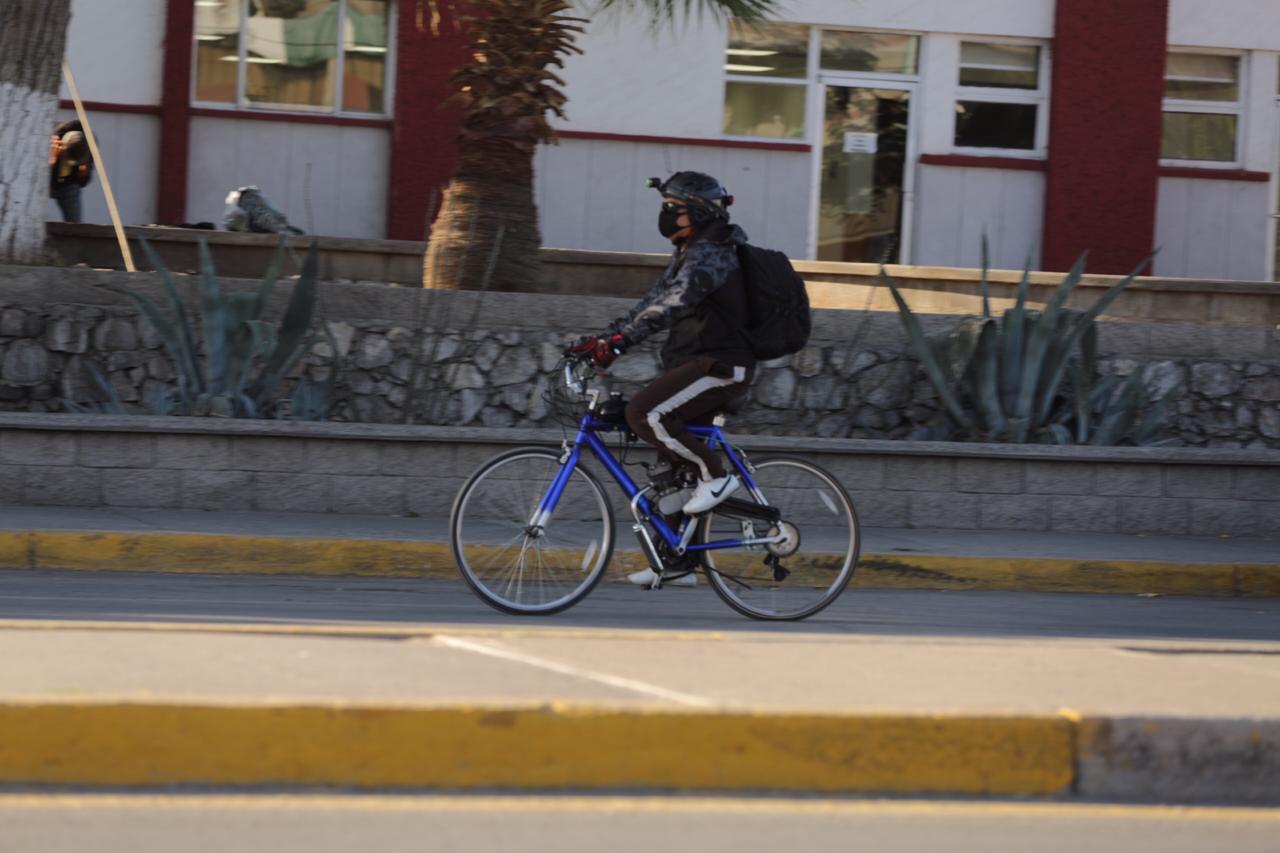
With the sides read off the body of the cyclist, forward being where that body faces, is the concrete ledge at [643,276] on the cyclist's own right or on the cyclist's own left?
on the cyclist's own right

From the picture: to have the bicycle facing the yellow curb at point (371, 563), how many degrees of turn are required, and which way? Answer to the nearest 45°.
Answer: approximately 45° to its right

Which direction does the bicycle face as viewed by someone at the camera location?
facing to the left of the viewer

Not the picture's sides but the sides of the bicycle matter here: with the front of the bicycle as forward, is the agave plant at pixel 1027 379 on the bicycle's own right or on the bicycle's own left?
on the bicycle's own right

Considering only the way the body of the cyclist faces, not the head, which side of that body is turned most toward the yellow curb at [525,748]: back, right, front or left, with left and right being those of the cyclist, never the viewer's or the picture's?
left

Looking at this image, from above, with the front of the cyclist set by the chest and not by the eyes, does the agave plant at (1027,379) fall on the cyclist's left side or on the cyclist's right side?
on the cyclist's right side

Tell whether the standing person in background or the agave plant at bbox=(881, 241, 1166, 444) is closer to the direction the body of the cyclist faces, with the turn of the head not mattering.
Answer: the standing person in background

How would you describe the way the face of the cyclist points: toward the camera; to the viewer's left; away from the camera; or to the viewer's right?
to the viewer's left

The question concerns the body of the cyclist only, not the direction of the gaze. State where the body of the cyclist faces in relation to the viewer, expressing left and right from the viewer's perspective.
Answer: facing to the left of the viewer

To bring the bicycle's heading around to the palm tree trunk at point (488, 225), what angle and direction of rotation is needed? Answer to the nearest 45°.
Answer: approximately 90° to its right

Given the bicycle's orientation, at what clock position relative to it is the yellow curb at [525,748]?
The yellow curb is roughly at 9 o'clock from the bicycle.
